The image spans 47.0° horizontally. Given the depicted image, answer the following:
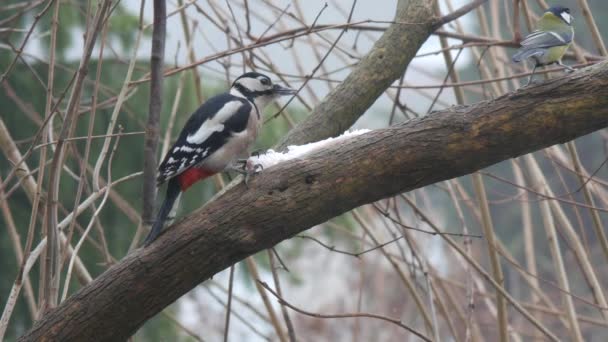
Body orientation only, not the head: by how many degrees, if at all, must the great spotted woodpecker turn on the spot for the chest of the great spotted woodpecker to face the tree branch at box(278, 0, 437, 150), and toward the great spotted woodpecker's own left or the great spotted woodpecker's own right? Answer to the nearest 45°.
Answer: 0° — it already faces it

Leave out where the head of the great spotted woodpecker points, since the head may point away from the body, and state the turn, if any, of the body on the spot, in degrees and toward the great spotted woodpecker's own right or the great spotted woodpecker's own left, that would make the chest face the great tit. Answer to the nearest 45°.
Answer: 0° — it already faces it

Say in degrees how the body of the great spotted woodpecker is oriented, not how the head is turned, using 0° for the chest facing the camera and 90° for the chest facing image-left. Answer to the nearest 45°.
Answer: approximately 270°
